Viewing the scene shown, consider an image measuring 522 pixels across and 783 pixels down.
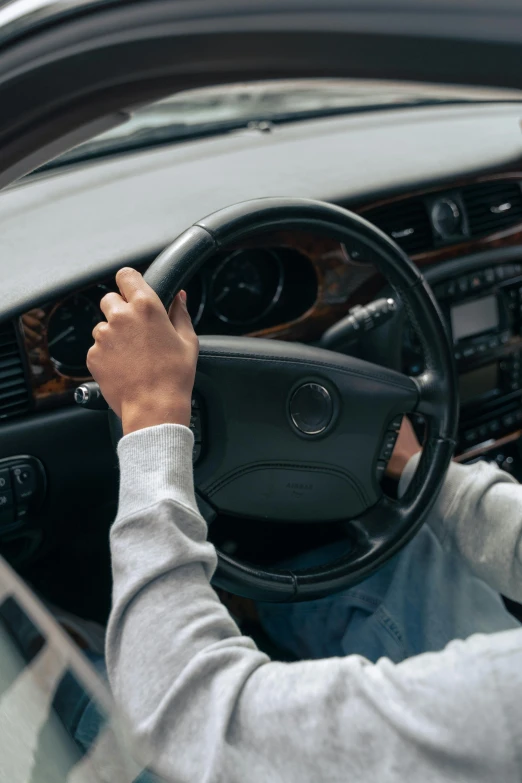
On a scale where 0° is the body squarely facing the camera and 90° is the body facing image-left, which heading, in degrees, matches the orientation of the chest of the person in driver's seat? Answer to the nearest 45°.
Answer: approximately 135°
